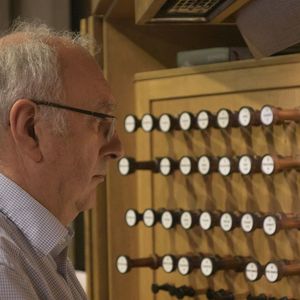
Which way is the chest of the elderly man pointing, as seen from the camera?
to the viewer's right

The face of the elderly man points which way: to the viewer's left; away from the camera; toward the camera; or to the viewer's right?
to the viewer's right
